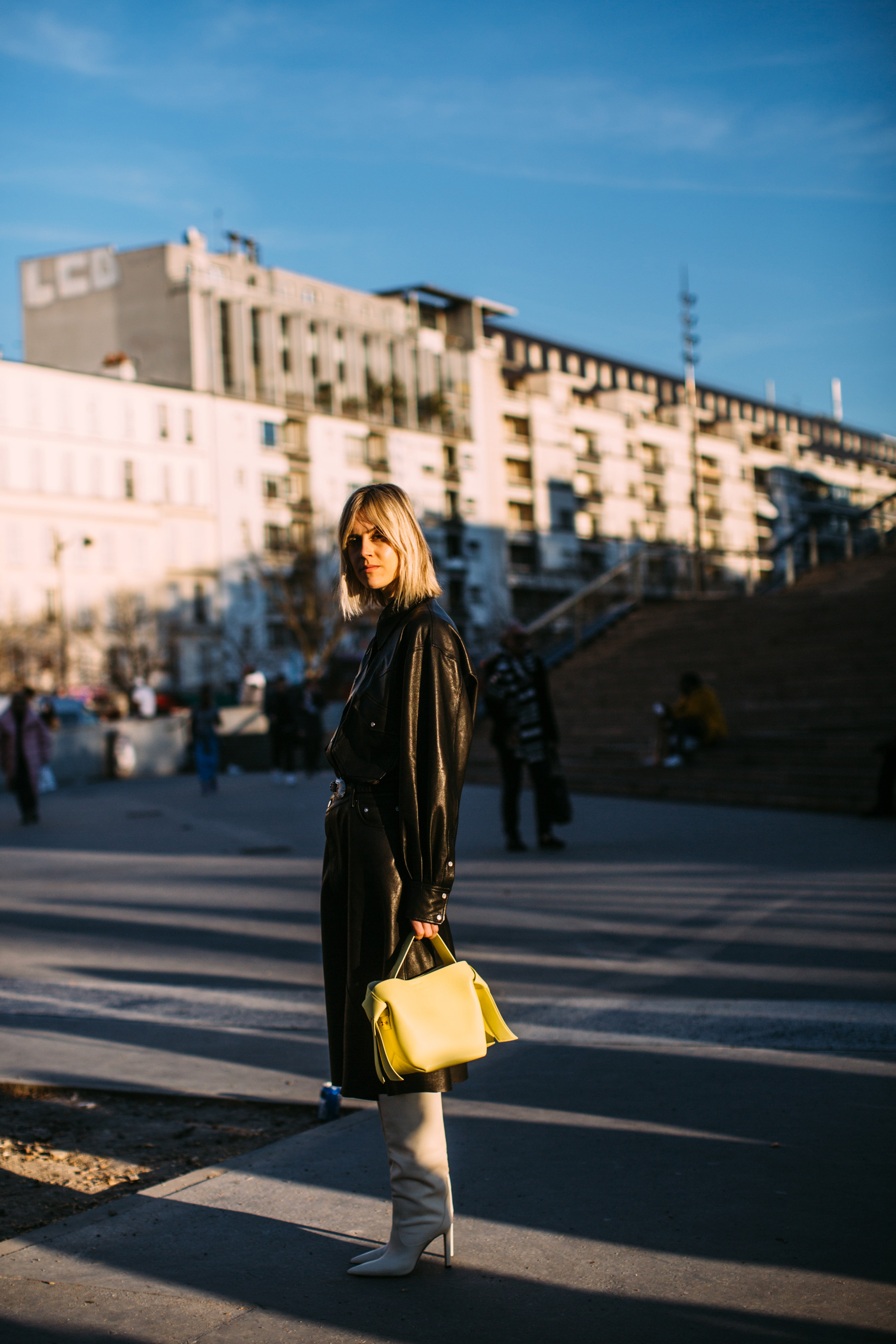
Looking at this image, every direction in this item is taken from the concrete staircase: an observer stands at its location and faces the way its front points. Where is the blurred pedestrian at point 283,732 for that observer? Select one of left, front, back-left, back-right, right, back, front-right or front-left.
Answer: right

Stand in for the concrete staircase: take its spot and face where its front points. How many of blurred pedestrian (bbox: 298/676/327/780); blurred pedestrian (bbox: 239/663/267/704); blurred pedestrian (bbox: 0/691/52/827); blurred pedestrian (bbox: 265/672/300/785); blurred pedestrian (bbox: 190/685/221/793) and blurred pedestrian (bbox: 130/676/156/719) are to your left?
0

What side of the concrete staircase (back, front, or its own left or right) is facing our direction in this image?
front

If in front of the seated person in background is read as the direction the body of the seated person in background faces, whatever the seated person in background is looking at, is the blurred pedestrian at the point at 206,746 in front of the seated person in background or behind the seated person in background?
in front

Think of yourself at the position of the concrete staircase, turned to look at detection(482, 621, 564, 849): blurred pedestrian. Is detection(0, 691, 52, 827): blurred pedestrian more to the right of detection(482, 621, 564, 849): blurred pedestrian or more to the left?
right

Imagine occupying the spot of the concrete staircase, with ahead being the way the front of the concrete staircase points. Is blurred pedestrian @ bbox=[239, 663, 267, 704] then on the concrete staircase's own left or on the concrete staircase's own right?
on the concrete staircase's own right

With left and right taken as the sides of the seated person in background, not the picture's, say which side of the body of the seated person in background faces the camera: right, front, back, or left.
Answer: left

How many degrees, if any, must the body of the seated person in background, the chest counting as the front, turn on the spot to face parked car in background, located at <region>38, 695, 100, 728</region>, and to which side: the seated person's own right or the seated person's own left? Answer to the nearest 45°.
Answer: approximately 45° to the seated person's own right

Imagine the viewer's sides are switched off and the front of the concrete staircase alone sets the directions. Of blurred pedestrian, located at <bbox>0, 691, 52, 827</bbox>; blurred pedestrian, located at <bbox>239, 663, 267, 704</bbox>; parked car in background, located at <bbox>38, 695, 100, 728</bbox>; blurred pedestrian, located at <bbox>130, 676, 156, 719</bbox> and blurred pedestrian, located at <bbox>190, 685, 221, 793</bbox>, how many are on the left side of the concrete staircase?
0

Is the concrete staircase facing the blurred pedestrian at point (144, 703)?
no

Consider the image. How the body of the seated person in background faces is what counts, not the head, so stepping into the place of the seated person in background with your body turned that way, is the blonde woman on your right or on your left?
on your left
